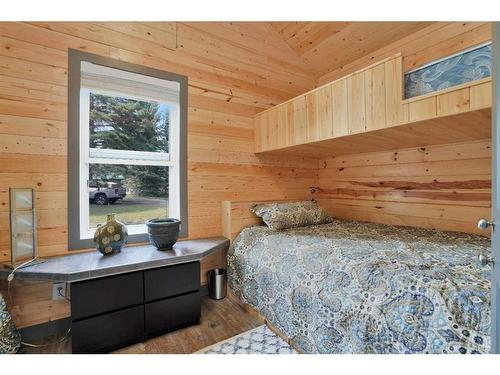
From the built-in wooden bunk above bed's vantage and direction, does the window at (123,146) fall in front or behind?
in front

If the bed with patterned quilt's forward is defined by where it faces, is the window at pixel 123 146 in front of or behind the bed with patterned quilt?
behind

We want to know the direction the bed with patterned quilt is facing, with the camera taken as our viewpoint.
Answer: facing the viewer and to the right of the viewer

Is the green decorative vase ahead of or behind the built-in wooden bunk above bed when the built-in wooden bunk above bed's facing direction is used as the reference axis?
ahead

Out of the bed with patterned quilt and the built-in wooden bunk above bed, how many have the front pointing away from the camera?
0

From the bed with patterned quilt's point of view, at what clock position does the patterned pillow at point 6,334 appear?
The patterned pillow is roughly at 4 o'clock from the bed with patterned quilt.

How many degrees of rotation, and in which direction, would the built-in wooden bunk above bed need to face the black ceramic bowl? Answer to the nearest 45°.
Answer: approximately 45° to its right

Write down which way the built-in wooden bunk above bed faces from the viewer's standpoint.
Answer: facing the viewer and to the left of the viewer

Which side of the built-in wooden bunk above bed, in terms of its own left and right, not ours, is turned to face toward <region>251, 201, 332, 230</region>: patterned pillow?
right
